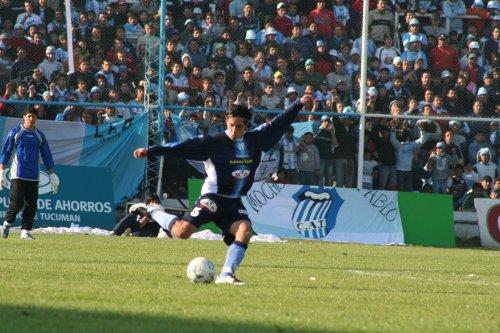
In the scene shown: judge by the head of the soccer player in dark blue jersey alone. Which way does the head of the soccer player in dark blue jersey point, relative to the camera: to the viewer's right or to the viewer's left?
to the viewer's left

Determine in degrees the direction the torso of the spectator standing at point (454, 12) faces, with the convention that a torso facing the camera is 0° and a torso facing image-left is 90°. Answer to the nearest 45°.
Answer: approximately 0°

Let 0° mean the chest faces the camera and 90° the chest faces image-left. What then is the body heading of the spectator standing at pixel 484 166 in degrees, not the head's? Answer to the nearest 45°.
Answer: approximately 0°

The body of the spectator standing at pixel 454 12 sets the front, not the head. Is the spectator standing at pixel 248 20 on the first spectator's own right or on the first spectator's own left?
on the first spectator's own right

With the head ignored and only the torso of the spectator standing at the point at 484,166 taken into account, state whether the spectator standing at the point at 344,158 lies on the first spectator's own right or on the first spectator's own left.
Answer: on the first spectator's own right

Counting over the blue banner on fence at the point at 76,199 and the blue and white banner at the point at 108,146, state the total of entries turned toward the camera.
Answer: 2

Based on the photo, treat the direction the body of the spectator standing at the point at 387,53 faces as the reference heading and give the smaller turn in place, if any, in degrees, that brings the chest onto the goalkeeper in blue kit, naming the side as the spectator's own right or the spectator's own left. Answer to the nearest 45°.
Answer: approximately 45° to the spectator's own right
